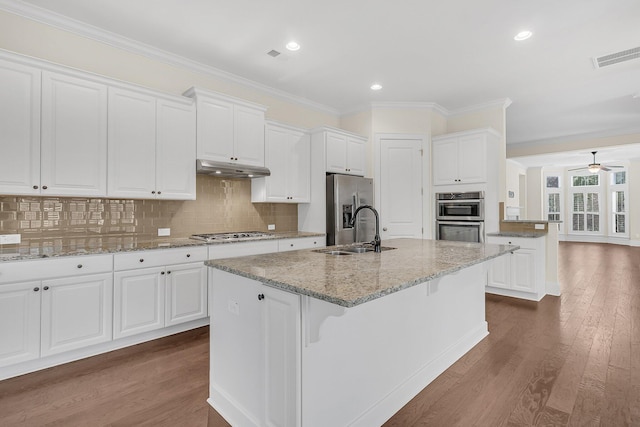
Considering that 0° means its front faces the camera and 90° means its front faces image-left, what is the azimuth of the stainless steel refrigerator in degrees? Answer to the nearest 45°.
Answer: approximately 315°

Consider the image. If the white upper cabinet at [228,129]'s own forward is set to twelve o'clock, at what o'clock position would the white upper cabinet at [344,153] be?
the white upper cabinet at [344,153] is roughly at 10 o'clock from the white upper cabinet at [228,129].

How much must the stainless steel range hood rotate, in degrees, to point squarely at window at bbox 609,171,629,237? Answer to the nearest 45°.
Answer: approximately 45° to its left

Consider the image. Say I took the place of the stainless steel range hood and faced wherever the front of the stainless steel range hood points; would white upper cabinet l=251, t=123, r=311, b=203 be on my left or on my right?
on my left

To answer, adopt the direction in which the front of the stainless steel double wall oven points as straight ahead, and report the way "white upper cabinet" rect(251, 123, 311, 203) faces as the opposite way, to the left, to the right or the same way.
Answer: to the left

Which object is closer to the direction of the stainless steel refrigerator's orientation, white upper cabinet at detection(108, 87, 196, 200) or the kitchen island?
the kitchen island

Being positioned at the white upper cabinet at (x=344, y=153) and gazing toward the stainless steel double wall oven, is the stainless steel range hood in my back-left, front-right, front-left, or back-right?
back-right

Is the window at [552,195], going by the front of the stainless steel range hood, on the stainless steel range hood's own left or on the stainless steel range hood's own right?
on the stainless steel range hood's own left

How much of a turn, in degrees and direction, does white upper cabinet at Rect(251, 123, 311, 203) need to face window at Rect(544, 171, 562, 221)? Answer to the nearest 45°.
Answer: approximately 90° to its left

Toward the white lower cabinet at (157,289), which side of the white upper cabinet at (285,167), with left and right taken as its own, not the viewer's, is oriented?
right

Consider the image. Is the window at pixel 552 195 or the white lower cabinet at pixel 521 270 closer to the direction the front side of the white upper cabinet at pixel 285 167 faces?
the white lower cabinet

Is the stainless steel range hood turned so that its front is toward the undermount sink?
yes
